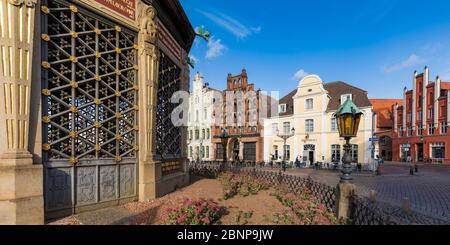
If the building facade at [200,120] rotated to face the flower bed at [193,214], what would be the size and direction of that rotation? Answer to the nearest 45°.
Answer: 0° — it already faces it

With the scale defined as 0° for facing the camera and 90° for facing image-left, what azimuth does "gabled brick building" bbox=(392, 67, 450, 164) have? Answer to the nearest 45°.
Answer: approximately 45°

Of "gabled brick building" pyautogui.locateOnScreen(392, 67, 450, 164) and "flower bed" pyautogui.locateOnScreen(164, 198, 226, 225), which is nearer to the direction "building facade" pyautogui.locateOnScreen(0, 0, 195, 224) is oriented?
the flower bed

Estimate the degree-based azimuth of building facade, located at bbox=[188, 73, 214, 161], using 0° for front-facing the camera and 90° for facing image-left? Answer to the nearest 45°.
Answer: approximately 0°

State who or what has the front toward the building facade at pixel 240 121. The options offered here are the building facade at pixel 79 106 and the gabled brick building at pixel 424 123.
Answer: the gabled brick building

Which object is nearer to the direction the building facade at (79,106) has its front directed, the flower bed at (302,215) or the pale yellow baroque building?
the flower bed
